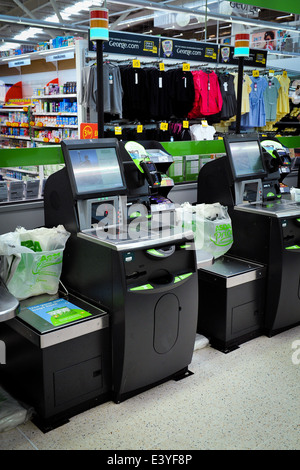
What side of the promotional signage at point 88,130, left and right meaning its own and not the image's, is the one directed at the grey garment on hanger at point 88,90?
back

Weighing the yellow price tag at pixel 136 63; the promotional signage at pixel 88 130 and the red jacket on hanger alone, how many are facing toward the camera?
3

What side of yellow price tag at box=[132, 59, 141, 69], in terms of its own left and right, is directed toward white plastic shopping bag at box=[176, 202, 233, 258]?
front

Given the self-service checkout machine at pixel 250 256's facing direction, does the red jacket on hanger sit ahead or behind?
behind

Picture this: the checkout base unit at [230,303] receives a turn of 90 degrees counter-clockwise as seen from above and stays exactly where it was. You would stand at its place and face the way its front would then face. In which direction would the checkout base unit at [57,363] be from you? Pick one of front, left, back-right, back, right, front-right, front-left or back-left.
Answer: back

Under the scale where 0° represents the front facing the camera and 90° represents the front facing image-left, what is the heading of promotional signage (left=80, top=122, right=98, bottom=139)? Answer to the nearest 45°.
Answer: approximately 0°

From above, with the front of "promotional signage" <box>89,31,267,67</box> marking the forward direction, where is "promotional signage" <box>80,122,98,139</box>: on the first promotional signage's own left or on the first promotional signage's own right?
on the first promotional signage's own right

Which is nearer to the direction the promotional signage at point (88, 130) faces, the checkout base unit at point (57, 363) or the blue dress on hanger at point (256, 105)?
the checkout base unit

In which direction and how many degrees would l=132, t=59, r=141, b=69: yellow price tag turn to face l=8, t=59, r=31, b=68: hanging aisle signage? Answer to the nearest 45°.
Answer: approximately 135° to its right

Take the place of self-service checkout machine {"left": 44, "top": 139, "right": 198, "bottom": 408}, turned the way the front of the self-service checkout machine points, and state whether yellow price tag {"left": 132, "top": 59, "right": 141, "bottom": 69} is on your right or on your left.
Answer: on your left

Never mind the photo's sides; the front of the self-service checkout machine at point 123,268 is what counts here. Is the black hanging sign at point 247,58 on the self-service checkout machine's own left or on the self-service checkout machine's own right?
on the self-service checkout machine's own left
